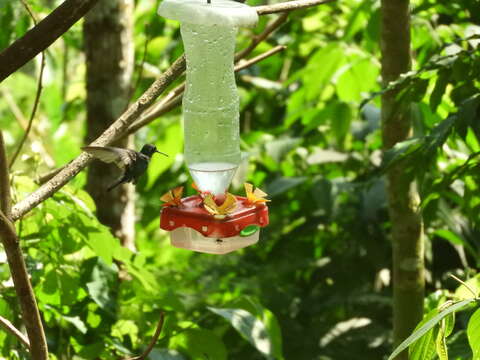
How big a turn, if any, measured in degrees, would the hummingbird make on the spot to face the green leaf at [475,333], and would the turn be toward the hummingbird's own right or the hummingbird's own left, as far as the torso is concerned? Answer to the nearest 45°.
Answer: approximately 45° to the hummingbird's own right

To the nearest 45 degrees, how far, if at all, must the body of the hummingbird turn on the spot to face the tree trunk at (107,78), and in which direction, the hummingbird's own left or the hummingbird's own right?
approximately 90° to the hummingbird's own left

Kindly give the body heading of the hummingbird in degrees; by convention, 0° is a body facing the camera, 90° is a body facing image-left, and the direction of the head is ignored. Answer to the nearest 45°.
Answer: approximately 270°
